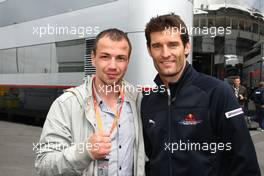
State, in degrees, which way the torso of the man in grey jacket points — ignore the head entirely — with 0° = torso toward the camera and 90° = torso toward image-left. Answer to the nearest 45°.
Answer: approximately 315°
